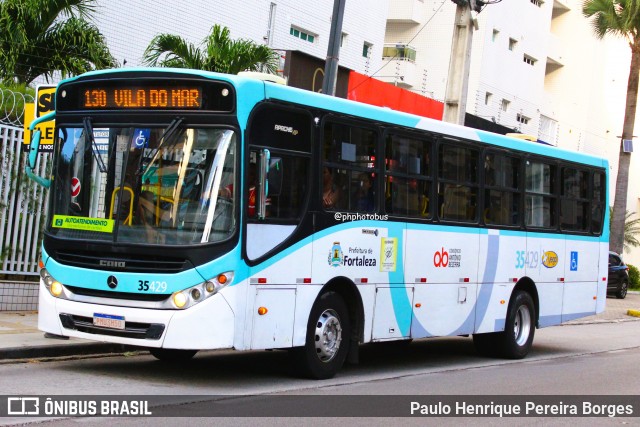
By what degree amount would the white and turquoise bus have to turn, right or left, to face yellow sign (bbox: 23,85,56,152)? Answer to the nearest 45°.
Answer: approximately 90° to its right

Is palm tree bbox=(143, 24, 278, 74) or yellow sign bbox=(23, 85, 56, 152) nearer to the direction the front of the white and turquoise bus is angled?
the yellow sign

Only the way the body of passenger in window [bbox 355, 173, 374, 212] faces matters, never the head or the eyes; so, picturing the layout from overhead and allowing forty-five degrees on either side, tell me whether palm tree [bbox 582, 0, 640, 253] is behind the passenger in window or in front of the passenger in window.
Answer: behind

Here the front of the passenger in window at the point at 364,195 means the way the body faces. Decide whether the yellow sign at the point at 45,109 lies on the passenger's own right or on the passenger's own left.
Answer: on the passenger's own right

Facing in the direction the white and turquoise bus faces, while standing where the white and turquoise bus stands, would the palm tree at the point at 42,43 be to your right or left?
on your right

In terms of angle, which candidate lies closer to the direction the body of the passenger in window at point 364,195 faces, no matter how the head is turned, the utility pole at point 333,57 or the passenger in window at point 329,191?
the passenger in window

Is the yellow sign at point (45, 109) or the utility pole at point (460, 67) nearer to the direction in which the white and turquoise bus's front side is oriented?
the yellow sign

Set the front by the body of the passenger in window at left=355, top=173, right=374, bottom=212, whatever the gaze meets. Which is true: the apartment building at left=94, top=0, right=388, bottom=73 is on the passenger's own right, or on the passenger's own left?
on the passenger's own right

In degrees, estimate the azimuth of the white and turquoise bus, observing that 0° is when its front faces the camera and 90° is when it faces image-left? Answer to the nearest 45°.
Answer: approximately 45°

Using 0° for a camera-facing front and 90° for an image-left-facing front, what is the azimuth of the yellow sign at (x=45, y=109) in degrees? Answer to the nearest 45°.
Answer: approximately 0°

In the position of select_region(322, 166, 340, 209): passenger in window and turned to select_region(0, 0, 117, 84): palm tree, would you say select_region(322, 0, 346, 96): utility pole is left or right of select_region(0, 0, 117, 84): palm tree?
right
